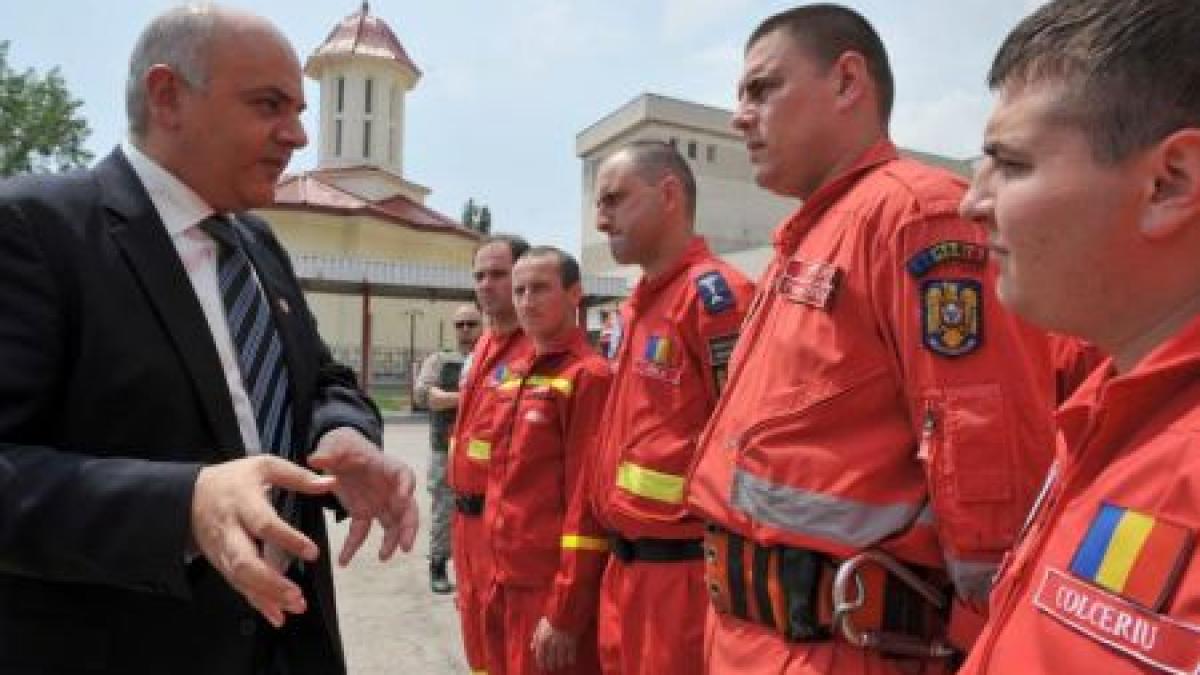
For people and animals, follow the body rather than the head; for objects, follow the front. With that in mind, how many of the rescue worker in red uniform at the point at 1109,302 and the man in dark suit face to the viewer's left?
1

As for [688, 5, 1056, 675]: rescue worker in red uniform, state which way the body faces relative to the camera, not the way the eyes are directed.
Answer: to the viewer's left

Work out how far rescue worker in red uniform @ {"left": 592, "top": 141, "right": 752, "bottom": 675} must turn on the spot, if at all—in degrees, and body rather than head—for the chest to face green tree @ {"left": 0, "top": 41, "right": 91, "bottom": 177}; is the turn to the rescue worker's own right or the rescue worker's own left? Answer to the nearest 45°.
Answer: approximately 90° to the rescue worker's own right

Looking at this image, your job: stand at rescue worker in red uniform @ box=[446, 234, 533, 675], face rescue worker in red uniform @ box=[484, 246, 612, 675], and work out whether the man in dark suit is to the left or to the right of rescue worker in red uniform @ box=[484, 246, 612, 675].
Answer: right

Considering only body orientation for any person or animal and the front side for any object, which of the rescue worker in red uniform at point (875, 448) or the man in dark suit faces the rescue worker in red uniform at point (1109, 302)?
the man in dark suit

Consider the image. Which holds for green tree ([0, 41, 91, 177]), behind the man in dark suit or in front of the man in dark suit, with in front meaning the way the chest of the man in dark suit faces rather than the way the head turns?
behind

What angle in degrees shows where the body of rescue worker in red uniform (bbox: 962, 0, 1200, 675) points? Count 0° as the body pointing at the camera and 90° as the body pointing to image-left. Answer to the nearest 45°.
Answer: approximately 90°

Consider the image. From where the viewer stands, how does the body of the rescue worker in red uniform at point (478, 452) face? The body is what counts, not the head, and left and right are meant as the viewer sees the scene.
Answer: facing the viewer and to the left of the viewer

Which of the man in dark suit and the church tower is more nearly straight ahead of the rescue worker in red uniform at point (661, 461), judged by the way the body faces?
the man in dark suit

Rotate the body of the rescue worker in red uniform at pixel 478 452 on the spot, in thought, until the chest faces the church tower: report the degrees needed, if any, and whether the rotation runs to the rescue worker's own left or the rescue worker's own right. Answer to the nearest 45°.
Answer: approximately 135° to the rescue worker's own right

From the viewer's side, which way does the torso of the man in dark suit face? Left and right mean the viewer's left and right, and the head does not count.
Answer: facing the viewer and to the right of the viewer
